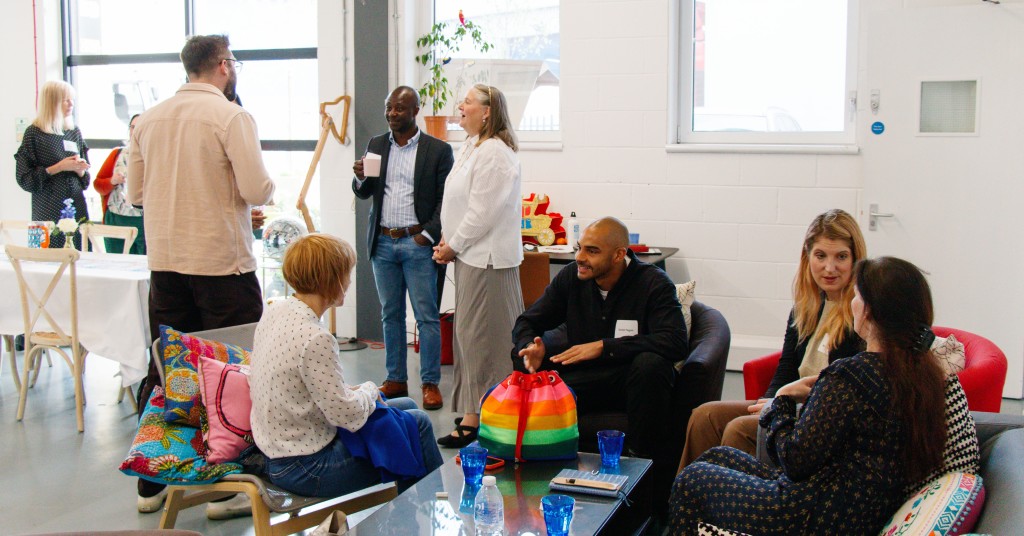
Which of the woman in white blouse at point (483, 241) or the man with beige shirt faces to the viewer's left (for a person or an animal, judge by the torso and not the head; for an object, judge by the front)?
the woman in white blouse

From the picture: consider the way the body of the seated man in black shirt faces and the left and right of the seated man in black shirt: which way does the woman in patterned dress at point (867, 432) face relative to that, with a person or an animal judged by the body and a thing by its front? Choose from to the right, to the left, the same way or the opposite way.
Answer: to the right

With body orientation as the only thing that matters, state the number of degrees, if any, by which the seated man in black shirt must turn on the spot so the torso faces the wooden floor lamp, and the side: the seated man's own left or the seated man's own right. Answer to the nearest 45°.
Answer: approximately 90° to the seated man's own right

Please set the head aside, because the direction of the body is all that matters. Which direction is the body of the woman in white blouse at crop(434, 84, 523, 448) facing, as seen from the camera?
to the viewer's left

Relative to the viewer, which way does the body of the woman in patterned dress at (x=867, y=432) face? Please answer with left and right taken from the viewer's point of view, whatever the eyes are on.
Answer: facing away from the viewer and to the left of the viewer

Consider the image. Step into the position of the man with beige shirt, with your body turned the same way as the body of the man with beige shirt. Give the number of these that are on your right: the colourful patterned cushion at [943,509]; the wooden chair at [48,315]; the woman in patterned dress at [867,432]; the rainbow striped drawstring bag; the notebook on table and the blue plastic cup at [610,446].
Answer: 5

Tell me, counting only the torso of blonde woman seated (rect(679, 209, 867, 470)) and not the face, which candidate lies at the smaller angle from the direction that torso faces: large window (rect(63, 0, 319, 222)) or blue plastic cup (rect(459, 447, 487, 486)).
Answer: the blue plastic cup

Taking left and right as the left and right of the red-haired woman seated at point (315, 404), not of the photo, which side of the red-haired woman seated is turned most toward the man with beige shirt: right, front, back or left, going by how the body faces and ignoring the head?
left

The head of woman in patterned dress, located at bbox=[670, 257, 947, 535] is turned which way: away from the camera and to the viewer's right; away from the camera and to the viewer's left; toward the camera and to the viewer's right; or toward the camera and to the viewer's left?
away from the camera and to the viewer's left

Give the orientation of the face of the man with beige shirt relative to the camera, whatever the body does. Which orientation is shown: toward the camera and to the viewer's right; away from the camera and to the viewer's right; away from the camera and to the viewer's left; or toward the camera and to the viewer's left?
away from the camera and to the viewer's right

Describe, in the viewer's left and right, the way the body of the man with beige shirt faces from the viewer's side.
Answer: facing away from the viewer and to the right of the viewer
